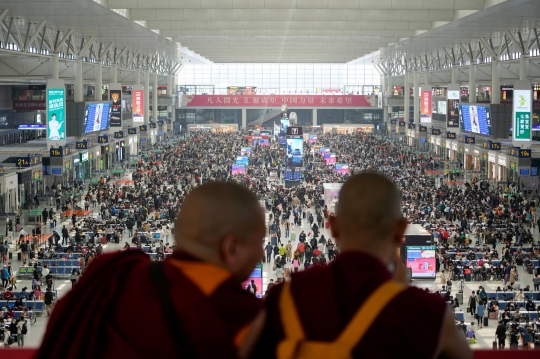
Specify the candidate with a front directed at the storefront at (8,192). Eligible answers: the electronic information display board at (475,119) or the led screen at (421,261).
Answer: the electronic information display board

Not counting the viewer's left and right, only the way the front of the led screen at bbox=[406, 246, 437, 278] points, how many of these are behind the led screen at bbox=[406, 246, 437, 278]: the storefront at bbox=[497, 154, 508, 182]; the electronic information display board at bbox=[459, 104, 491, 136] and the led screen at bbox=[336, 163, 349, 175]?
3

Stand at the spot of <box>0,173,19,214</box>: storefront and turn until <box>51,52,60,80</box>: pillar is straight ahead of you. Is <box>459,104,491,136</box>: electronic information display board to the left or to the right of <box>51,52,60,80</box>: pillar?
right

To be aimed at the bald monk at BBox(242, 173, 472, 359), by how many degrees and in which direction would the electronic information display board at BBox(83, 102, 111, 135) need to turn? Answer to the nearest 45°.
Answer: approximately 45° to its right

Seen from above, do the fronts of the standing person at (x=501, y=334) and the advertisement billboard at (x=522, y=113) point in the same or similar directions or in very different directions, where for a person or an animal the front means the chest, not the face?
very different directions

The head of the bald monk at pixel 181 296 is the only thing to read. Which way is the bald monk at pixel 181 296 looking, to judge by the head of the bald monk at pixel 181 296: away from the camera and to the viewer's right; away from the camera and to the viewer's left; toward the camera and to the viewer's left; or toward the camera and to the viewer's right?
away from the camera and to the viewer's right

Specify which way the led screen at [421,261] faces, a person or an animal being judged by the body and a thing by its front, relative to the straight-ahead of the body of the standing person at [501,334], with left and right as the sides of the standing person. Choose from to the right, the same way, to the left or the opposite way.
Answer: the opposite way

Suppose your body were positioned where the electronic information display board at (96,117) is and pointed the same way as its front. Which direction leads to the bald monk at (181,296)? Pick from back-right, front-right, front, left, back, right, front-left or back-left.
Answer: front-right

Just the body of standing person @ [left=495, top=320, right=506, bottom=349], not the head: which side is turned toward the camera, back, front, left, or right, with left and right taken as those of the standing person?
back

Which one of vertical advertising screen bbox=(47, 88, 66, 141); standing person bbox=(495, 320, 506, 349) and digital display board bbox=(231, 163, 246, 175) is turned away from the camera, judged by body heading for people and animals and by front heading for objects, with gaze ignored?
the standing person

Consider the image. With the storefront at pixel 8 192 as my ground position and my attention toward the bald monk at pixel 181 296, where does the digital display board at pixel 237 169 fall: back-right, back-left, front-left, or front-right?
back-left

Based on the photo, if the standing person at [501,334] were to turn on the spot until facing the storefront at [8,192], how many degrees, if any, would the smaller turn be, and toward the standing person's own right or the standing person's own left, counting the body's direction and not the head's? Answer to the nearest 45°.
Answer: approximately 45° to the standing person's own left
